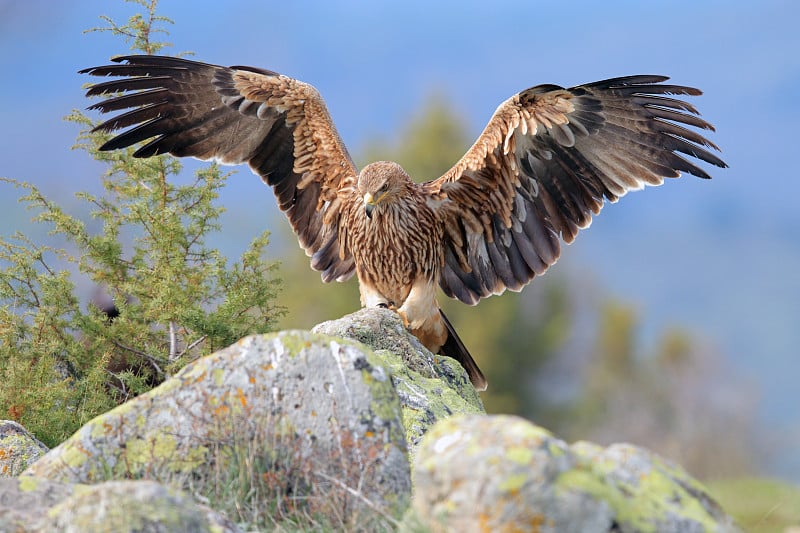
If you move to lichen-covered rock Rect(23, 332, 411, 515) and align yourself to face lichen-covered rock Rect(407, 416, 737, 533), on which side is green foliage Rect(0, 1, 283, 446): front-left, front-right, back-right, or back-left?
back-left

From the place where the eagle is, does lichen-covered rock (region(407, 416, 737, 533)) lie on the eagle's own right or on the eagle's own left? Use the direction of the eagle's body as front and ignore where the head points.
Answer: on the eagle's own left

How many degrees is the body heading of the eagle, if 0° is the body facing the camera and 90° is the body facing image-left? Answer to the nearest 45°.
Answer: approximately 45°
